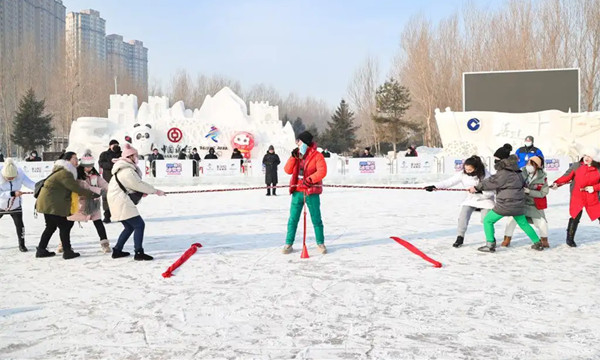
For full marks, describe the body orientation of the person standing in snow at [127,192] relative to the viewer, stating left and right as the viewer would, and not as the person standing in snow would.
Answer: facing to the right of the viewer

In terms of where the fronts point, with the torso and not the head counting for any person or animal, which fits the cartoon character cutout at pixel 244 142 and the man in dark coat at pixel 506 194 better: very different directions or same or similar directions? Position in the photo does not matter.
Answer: very different directions

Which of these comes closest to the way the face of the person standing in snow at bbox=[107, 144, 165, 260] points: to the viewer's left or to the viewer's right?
to the viewer's right

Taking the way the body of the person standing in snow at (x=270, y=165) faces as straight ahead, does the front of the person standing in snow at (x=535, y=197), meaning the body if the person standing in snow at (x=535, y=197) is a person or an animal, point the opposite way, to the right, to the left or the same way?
to the right

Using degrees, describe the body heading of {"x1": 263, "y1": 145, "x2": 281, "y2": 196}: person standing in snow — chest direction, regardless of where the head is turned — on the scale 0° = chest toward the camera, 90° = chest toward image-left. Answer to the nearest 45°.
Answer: approximately 0°

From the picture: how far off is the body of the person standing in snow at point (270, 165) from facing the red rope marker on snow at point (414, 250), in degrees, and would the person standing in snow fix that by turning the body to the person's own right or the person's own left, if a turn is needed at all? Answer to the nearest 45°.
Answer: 0° — they already face it

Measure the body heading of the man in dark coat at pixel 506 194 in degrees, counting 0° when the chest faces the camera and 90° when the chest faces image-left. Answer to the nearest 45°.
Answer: approximately 135°
